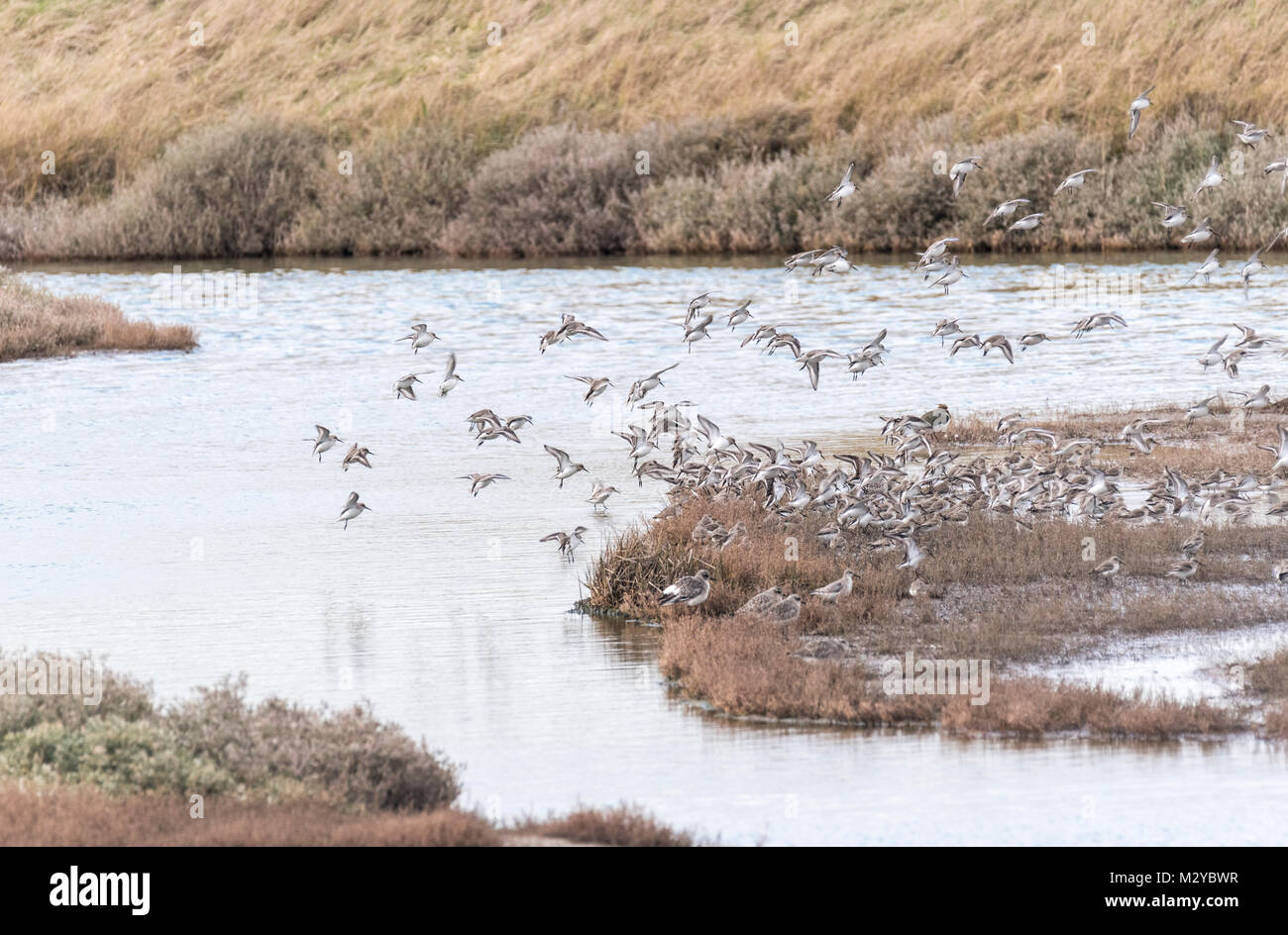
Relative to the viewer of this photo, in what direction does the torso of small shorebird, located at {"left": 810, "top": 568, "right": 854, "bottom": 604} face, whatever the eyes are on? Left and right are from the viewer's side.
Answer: facing to the right of the viewer

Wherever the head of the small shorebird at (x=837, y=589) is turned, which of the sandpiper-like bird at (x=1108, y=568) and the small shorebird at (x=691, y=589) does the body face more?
the sandpiper-like bird

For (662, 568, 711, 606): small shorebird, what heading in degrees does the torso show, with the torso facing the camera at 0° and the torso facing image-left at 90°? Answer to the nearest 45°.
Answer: approximately 270°
